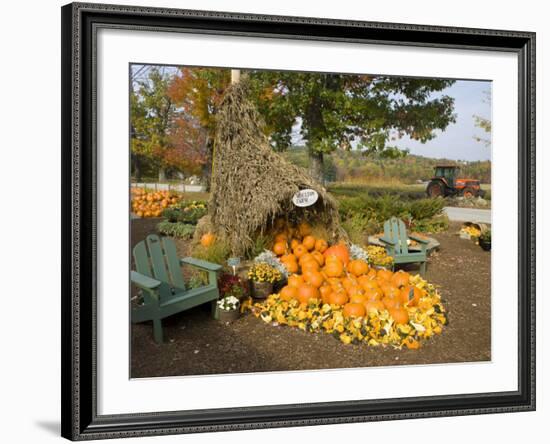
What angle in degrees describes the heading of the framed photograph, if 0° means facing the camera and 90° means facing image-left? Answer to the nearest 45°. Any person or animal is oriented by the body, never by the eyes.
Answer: approximately 315°
